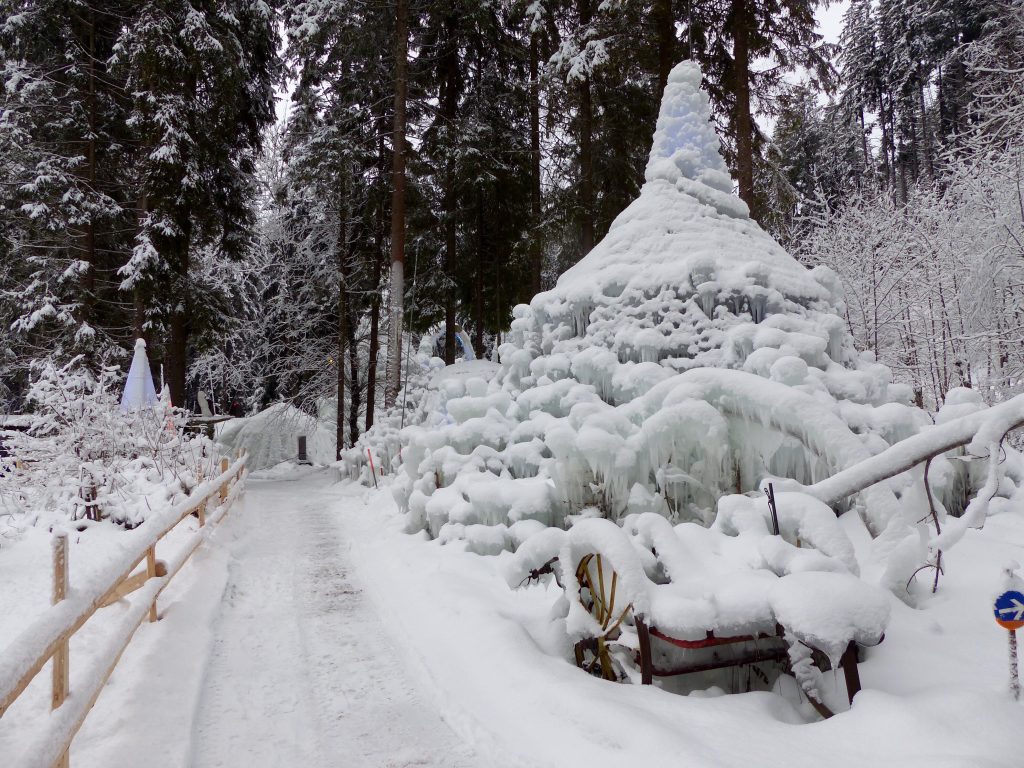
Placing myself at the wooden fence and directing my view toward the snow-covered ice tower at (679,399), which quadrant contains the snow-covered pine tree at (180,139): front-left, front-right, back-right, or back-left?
front-left
